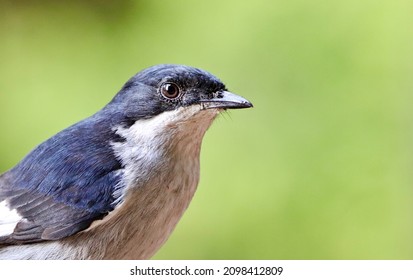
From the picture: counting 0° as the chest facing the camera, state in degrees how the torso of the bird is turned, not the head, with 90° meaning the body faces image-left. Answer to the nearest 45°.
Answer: approximately 270°
